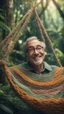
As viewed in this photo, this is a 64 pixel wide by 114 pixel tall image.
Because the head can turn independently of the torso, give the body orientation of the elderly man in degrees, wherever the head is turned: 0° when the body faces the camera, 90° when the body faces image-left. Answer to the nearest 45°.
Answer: approximately 0°
